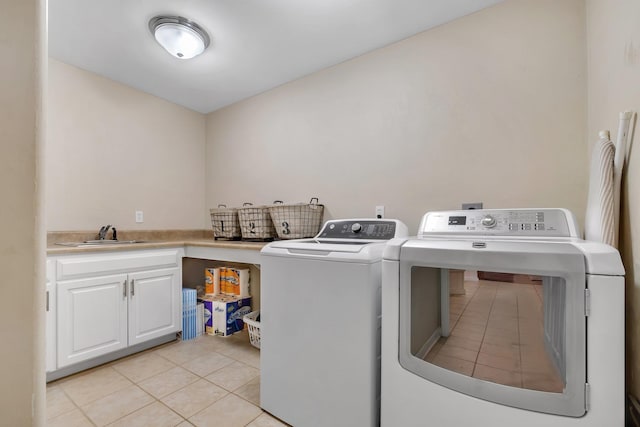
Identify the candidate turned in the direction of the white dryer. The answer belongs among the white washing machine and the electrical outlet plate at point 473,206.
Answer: the electrical outlet plate

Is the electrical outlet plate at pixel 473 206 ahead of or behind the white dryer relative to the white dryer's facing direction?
behind

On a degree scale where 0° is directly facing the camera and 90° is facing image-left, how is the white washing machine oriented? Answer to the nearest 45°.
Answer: approximately 45°

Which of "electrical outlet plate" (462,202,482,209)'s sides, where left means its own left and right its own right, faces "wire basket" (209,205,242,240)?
right

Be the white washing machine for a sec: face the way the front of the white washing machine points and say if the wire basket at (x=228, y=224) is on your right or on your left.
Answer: on your right

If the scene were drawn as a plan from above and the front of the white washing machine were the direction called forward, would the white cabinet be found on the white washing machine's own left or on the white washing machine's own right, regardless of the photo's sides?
on the white washing machine's own right

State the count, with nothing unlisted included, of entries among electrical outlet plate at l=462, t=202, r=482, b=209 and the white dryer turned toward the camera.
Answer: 2

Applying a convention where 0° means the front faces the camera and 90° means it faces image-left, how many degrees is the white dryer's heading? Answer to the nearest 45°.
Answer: approximately 0°

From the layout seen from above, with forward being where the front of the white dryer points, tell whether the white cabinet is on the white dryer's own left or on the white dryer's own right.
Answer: on the white dryer's own right
